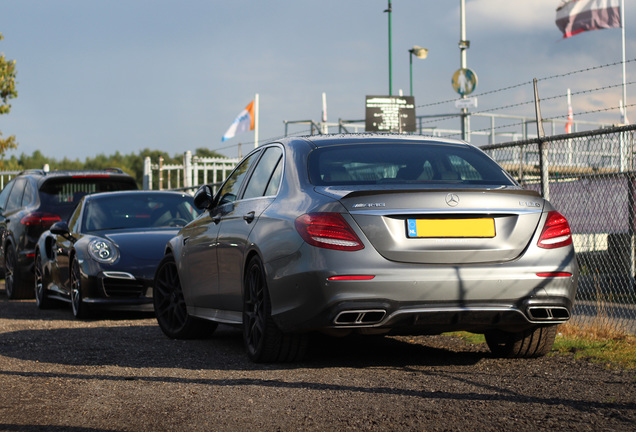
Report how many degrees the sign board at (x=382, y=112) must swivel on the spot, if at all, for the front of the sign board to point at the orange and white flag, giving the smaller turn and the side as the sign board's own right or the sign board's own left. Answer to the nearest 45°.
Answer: approximately 135° to the sign board's own right

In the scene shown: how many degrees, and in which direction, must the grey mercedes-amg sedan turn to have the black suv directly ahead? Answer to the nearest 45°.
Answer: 0° — it already faces it

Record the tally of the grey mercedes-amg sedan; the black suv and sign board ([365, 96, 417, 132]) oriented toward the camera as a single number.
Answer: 1

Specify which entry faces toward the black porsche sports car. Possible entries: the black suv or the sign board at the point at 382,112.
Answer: the sign board

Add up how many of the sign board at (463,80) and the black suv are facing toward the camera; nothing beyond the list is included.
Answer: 1

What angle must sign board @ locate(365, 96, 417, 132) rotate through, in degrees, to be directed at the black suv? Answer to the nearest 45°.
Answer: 0° — it already faces it

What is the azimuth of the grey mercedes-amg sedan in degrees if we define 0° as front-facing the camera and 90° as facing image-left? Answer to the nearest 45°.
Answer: approximately 135°

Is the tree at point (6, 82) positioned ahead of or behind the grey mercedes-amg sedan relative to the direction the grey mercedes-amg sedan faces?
ahead

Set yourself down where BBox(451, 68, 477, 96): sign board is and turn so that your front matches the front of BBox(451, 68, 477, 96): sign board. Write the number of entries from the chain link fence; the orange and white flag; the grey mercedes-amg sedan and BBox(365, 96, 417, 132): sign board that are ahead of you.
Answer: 2
